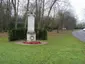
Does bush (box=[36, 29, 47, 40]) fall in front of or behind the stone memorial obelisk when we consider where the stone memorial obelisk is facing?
behind

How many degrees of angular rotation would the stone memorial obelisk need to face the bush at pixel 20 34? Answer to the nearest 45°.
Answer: approximately 135° to its right

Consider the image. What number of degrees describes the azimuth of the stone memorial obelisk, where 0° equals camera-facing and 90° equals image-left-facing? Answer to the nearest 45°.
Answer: approximately 0°
